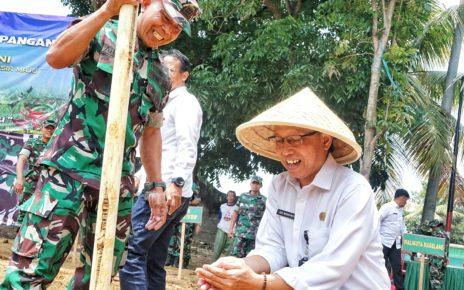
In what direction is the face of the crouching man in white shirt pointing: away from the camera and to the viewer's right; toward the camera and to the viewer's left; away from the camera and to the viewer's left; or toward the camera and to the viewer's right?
toward the camera and to the viewer's left

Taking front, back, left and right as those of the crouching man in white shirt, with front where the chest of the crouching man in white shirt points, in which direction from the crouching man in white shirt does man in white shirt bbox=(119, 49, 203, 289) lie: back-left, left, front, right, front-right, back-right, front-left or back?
right

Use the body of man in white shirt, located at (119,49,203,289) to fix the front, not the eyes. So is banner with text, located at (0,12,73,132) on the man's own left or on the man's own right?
on the man's own right

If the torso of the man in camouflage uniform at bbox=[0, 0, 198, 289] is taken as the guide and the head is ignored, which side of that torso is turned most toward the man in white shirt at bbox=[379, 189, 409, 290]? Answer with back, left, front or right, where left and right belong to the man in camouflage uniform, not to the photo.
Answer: left

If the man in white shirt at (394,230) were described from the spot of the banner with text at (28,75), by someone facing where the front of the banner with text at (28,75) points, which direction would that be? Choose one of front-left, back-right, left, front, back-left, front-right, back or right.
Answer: left

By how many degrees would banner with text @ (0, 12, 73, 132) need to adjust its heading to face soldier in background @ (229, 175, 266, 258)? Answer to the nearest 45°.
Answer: approximately 90° to its left

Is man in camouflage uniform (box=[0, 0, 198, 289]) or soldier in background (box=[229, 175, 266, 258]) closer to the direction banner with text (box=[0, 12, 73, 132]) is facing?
the man in camouflage uniform

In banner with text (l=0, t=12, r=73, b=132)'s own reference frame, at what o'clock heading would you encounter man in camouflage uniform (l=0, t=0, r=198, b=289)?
The man in camouflage uniform is roughly at 12 o'clock from the banner with text.

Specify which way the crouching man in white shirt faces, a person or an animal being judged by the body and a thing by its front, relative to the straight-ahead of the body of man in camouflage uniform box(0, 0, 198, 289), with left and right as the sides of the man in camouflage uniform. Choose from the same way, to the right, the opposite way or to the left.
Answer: to the right
